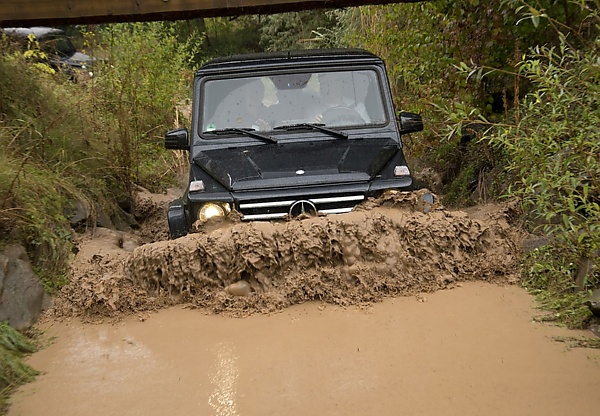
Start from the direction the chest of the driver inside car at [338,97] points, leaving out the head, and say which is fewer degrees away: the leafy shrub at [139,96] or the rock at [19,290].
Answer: the rock

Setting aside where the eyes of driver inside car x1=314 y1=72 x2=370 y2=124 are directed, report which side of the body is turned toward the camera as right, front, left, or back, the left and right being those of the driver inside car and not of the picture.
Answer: front

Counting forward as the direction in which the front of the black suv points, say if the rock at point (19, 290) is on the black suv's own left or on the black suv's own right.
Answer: on the black suv's own right

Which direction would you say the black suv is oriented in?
toward the camera

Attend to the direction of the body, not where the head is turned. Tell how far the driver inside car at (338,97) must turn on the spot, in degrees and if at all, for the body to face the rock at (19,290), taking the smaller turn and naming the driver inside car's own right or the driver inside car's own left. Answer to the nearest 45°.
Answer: approximately 90° to the driver inside car's own right

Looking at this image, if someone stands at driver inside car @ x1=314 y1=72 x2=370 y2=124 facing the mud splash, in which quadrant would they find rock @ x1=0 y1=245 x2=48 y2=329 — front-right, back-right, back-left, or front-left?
front-right
